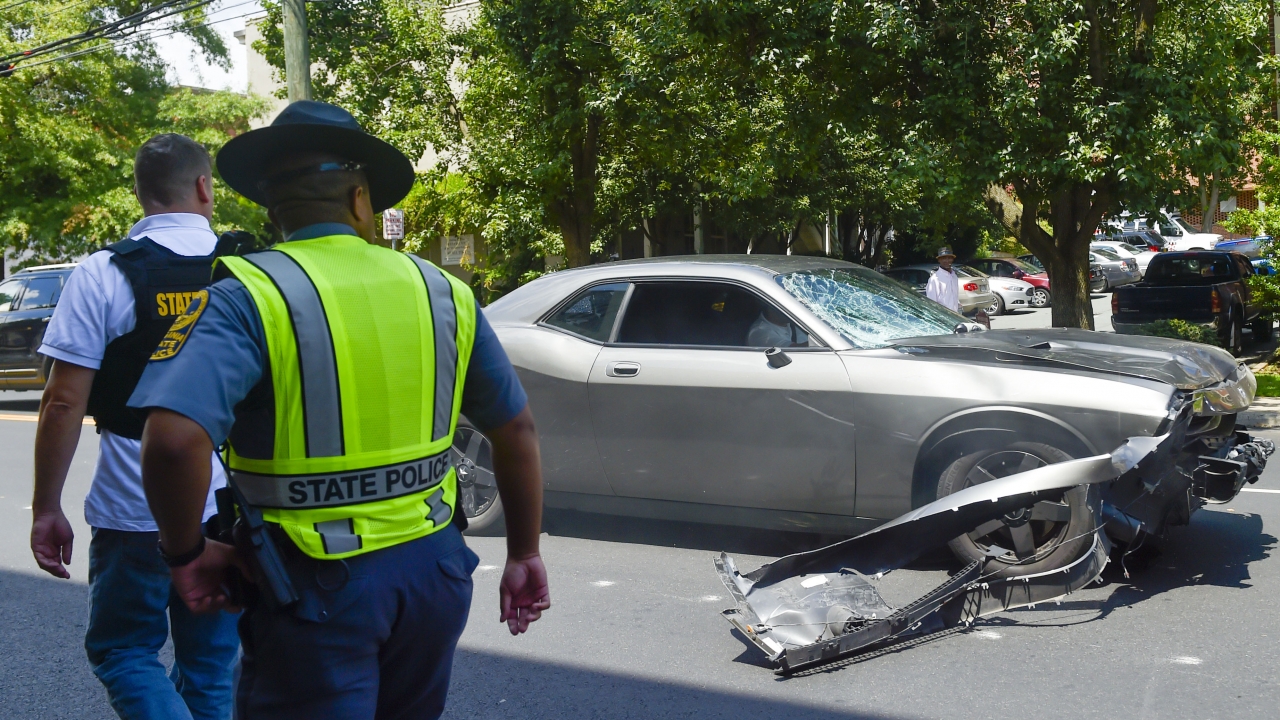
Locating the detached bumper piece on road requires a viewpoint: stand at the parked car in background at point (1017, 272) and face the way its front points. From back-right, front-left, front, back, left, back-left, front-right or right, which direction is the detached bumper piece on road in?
front-right

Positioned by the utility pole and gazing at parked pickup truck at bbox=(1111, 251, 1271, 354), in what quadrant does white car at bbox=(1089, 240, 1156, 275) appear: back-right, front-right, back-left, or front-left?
front-left

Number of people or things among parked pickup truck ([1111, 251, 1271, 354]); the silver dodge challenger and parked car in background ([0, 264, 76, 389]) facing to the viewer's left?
1

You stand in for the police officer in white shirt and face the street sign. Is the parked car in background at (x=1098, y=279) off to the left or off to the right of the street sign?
right

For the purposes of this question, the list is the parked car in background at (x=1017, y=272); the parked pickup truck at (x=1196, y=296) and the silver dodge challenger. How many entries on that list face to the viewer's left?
0

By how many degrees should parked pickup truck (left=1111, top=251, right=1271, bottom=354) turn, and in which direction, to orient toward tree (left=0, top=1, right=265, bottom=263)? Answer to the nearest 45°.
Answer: approximately 135° to its left

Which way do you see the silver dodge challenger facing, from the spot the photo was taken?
facing the viewer and to the right of the viewer

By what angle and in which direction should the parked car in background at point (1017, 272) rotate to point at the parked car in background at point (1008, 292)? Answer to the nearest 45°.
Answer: approximately 45° to its right

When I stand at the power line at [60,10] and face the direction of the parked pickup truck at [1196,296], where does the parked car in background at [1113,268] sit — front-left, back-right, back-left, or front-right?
front-left

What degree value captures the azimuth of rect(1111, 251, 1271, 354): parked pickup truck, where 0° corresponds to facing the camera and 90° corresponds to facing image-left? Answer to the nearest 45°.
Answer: approximately 225°

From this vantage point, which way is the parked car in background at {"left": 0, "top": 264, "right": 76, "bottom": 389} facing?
to the viewer's left

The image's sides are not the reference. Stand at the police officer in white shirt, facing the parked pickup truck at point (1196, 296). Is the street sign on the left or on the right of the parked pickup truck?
left

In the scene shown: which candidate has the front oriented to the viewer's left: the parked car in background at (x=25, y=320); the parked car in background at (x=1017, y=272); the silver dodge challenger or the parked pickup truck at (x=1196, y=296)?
the parked car in background at (x=25, y=320)
